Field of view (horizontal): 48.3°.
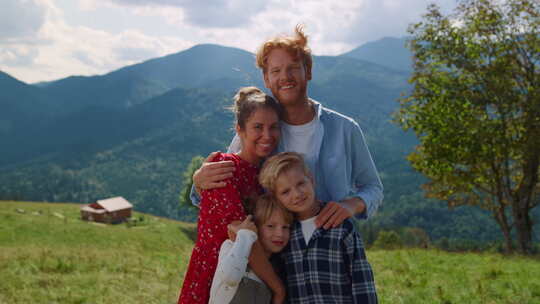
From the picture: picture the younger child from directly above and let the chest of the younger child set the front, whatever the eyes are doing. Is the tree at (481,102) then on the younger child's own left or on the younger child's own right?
on the younger child's own left

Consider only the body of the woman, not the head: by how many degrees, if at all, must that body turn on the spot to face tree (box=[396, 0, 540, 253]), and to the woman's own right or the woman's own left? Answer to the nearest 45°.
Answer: approximately 90° to the woman's own left

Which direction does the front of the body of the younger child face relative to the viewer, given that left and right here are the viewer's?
facing the viewer and to the right of the viewer

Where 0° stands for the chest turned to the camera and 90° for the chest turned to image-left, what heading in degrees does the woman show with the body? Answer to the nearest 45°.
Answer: approximately 315°
